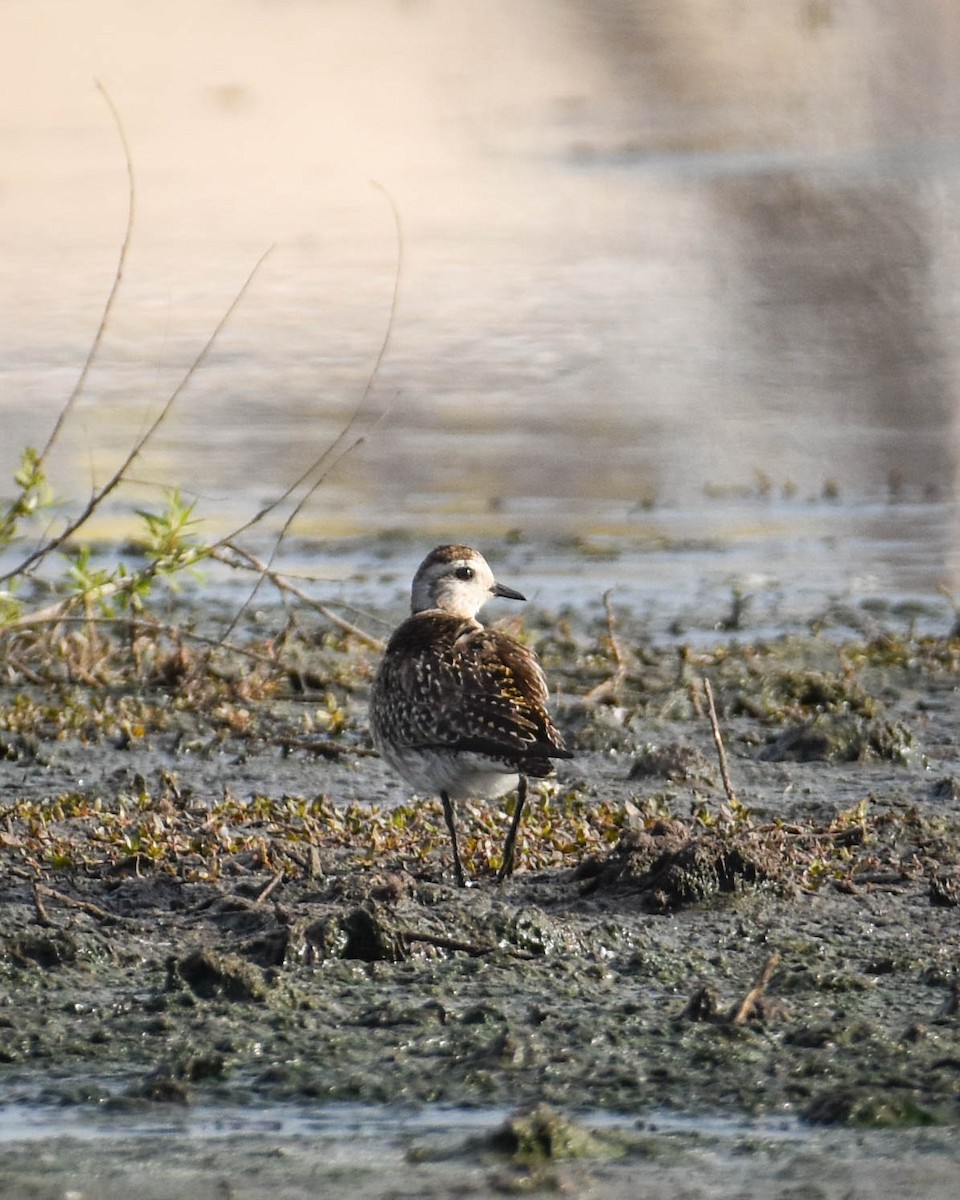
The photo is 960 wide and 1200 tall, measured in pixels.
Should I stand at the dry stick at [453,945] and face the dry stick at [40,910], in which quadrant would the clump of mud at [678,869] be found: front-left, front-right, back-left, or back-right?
back-right

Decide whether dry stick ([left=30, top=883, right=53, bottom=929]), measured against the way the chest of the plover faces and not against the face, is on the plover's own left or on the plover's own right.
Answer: on the plover's own left

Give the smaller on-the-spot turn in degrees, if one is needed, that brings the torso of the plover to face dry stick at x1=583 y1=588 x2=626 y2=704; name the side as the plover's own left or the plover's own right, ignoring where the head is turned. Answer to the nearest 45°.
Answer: approximately 45° to the plover's own right

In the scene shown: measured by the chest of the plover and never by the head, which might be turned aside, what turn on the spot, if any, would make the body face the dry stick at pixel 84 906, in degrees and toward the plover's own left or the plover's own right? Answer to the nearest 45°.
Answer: approximately 90° to the plover's own left

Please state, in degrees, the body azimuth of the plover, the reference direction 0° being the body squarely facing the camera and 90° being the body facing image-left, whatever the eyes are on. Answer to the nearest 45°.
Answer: approximately 135°

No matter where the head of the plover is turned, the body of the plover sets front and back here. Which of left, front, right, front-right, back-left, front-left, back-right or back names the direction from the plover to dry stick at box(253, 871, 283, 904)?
left

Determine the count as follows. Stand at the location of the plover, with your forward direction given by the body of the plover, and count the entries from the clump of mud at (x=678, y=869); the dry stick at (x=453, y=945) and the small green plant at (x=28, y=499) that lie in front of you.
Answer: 1

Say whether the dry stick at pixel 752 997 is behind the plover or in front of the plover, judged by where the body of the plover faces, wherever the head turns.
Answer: behind

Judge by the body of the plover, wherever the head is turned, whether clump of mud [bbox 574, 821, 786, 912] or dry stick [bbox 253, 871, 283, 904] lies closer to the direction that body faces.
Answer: the dry stick

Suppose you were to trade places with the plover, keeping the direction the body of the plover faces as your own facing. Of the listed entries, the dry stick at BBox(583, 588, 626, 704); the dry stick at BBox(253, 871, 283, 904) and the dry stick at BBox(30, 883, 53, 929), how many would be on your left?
2
